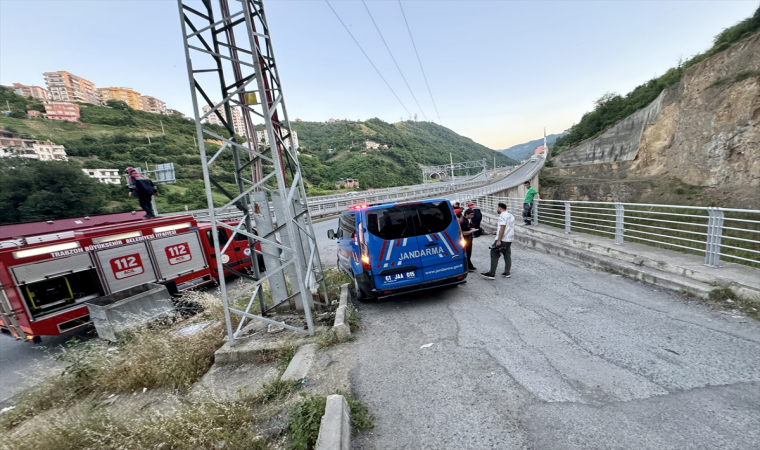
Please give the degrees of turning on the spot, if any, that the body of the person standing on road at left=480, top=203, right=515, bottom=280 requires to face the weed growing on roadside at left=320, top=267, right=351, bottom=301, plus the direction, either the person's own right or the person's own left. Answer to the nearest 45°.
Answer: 0° — they already face it

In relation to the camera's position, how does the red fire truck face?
facing away from the viewer and to the right of the viewer

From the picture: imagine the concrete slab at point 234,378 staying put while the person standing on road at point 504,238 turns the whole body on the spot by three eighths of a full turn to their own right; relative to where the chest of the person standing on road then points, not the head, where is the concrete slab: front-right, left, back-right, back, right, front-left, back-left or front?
back

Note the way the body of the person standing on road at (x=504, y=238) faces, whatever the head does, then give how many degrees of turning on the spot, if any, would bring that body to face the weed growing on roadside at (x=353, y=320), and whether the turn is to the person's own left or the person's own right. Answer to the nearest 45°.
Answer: approximately 45° to the person's own left

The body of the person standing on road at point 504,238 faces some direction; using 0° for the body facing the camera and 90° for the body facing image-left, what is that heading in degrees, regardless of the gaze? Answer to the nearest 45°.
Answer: approximately 90°

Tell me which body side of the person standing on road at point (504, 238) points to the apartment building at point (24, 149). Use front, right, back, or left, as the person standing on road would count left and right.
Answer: front

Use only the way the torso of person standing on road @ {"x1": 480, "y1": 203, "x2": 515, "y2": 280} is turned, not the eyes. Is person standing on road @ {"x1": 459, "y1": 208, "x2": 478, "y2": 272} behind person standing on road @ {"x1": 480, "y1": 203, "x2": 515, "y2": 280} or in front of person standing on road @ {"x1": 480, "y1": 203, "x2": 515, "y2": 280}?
in front

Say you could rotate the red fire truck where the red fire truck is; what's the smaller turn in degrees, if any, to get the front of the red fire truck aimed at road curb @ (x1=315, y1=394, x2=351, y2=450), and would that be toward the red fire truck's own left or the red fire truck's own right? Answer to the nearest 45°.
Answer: approximately 135° to the red fire truck's own right

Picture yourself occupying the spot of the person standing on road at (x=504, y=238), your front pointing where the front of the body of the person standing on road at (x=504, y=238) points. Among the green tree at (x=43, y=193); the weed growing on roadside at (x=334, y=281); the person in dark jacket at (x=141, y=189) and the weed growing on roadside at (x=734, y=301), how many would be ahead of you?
3

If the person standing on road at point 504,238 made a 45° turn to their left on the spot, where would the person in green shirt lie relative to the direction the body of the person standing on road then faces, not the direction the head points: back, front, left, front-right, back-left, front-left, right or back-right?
back-right

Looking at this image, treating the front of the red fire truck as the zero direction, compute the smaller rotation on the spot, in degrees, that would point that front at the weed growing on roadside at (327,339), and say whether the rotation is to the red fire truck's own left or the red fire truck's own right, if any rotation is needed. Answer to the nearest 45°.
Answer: approximately 90° to the red fire truck's own right

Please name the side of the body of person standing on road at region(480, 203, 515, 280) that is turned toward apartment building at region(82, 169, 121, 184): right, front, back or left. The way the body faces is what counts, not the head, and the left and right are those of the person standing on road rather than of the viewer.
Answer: front

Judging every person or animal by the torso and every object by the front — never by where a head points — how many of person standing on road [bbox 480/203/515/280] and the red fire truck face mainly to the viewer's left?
1
